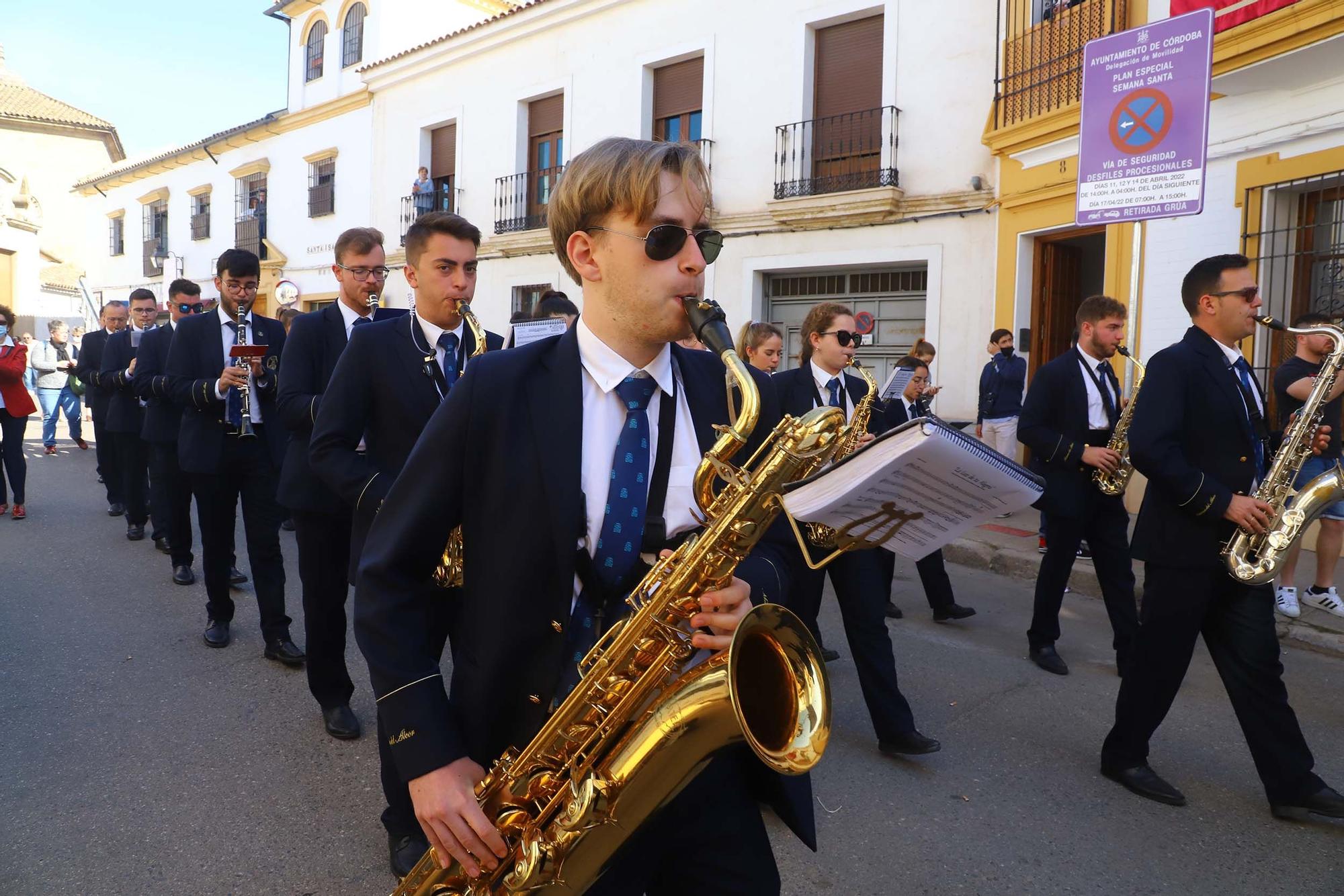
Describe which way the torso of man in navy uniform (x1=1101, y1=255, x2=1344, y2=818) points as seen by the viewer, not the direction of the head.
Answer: to the viewer's right

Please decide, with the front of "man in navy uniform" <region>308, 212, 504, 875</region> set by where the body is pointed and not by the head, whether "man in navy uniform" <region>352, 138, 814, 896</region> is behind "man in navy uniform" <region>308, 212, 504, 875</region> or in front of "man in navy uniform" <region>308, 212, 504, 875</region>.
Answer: in front

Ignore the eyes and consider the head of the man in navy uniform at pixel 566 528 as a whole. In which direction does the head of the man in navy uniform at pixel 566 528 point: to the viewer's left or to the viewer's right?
to the viewer's right

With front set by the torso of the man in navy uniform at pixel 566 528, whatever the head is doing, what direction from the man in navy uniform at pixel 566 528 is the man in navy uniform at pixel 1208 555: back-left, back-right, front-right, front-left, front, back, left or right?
left

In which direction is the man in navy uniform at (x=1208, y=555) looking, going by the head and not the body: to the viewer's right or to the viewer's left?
to the viewer's right

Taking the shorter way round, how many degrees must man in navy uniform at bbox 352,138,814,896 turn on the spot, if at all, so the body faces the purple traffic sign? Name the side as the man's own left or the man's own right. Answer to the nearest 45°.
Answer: approximately 90° to the man's own left

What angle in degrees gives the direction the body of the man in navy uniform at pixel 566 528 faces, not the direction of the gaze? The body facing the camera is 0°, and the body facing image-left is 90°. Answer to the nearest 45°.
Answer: approximately 315°
